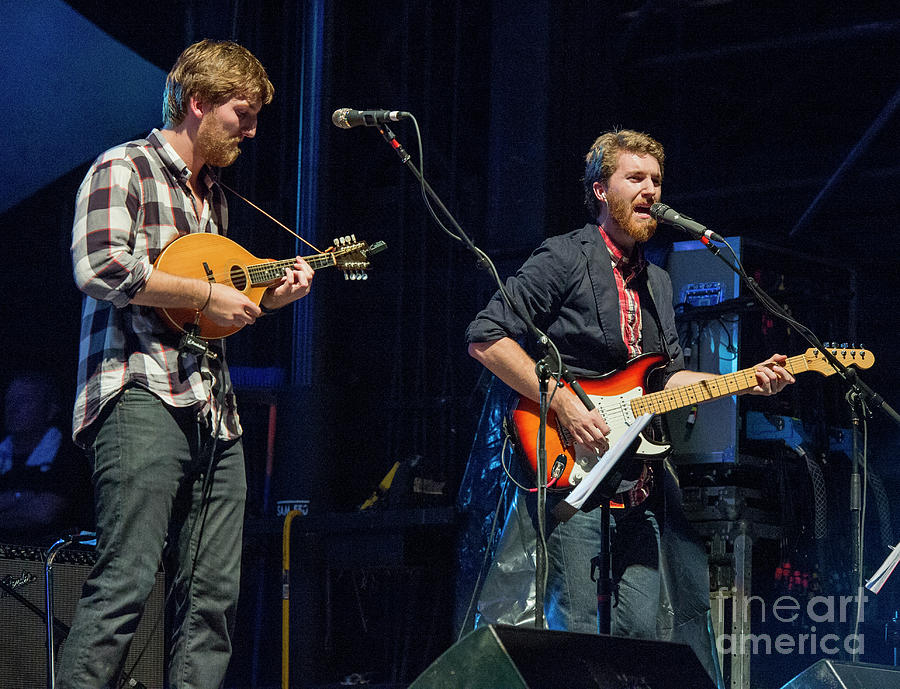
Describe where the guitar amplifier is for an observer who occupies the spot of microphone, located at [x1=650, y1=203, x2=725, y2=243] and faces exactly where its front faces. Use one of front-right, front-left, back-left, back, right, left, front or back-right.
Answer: front

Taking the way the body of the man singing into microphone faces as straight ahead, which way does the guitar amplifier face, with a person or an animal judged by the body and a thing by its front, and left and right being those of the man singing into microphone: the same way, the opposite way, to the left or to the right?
the same way

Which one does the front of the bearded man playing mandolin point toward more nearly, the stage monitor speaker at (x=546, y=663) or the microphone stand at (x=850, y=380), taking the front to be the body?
the stage monitor speaker

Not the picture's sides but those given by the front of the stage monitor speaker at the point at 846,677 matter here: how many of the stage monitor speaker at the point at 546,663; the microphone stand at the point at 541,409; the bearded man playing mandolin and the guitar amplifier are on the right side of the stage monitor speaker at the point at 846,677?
0

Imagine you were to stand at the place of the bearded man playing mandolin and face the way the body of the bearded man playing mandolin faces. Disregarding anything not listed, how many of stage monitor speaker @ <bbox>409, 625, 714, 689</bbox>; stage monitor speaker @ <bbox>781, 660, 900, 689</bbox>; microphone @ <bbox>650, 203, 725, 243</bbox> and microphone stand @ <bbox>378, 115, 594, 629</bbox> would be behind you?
0

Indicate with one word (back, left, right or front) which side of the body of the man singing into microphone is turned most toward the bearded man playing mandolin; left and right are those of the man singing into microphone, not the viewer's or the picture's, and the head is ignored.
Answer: right

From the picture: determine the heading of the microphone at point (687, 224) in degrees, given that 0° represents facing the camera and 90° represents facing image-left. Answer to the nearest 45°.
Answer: approximately 90°

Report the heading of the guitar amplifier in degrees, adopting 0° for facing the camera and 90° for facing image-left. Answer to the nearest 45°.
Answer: approximately 0°

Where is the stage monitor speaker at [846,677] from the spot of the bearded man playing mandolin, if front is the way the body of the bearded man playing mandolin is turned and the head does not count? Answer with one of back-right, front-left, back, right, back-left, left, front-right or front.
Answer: front-left

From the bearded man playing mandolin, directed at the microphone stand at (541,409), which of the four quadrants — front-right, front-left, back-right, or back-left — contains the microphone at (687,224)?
front-left

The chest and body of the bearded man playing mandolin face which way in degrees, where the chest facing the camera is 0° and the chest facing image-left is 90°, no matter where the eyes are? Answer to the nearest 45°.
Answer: approximately 315°

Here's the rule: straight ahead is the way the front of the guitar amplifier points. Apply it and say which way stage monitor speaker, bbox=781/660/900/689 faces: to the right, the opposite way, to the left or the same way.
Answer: the opposite way

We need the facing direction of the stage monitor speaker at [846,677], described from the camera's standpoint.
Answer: facing away from the viewer and to the left of the viewer

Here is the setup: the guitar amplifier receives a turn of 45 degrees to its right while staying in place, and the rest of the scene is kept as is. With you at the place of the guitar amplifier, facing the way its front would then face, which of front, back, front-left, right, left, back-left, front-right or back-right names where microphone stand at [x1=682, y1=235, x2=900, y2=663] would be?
left

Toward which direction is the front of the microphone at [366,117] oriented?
to the viewer's left

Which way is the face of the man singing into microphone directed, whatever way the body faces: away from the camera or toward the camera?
toward the camera

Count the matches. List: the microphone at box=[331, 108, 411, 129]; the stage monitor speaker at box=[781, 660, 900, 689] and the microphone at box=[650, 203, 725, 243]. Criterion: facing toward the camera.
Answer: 0

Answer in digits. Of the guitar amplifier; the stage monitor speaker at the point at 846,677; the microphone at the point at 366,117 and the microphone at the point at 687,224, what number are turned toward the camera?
1

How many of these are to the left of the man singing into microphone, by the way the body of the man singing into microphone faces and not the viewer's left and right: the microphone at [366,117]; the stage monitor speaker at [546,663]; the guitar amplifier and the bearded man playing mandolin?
0
